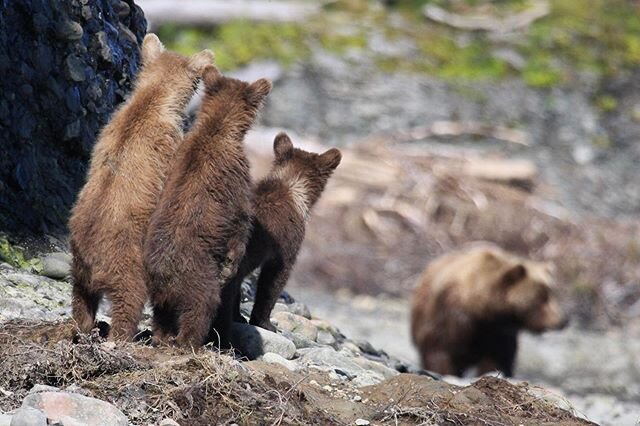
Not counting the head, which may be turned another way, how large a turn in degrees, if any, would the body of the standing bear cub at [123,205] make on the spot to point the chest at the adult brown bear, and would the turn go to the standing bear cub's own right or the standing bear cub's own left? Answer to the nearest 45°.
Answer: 0° — it already faces it

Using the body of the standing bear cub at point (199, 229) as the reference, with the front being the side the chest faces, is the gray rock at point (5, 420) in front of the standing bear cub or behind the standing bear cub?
behind

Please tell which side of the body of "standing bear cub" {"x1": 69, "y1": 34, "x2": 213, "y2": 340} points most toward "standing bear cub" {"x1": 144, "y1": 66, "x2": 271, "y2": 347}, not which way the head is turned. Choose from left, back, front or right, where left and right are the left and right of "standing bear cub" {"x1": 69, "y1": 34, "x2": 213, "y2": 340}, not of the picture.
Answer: right

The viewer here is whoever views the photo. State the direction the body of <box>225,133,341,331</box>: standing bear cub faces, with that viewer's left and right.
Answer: facing away from the viewer and to the right of the viewer

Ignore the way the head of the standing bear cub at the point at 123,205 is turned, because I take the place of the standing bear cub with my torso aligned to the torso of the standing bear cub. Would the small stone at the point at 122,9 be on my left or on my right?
on my left

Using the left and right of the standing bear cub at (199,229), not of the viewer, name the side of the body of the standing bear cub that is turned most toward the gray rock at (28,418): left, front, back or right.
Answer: back

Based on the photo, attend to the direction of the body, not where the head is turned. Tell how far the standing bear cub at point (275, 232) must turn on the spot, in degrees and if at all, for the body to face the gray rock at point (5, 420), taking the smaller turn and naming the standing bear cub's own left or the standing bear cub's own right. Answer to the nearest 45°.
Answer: approximately 180°

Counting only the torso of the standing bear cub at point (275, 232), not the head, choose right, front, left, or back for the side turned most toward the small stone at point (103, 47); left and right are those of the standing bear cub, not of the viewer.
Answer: left

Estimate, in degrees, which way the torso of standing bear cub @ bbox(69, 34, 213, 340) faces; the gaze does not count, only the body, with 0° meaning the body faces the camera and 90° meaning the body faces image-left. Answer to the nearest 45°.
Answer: approximately 225°
